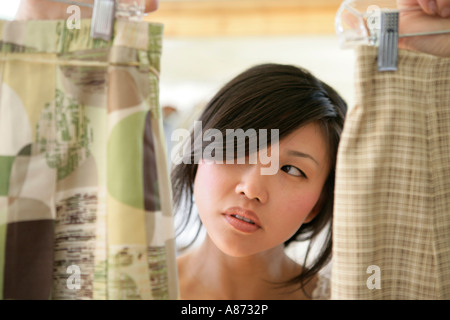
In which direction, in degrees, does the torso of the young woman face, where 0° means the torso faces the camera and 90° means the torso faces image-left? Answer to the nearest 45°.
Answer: approximately 0°
